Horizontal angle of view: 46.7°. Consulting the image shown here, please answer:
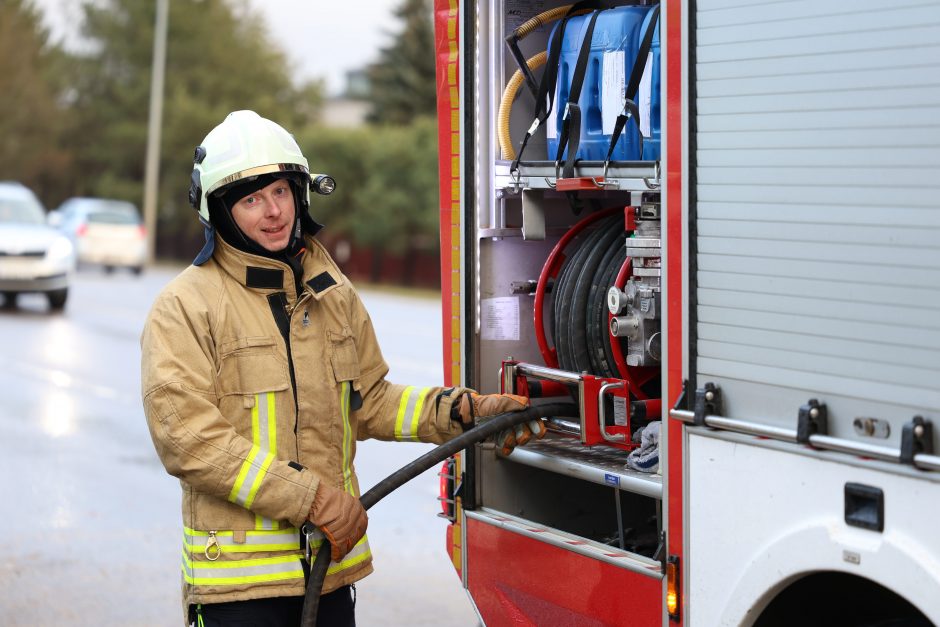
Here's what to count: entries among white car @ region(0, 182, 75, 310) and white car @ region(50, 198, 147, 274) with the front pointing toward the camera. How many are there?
1

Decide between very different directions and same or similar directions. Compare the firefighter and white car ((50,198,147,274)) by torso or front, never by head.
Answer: very different directions

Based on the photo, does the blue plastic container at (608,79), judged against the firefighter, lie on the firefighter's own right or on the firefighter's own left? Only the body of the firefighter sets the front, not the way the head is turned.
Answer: on the firefighter's own left

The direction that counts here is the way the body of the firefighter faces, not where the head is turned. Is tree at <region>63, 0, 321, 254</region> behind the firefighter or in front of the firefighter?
behind

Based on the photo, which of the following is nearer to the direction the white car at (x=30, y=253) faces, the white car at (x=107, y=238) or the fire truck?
the fire truck

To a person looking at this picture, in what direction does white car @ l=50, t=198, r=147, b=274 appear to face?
facing away from the viewer and to the left of the viewer

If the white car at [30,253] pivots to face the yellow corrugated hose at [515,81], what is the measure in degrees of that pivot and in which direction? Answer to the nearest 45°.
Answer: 0° — it already faces it

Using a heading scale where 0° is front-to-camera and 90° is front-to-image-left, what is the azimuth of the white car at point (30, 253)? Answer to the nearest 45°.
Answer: approximately 0°

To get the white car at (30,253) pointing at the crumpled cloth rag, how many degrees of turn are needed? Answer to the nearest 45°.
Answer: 0° — it already faces it
